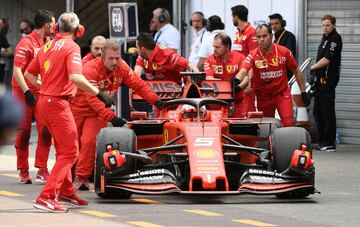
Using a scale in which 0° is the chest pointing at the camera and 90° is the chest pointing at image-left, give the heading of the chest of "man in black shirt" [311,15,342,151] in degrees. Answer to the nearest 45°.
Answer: approximately 45°

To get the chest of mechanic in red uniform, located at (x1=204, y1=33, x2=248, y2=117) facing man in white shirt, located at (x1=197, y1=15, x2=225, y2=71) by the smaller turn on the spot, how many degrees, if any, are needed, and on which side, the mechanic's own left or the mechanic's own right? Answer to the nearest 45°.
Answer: approximately 135° to the mechanic's own right

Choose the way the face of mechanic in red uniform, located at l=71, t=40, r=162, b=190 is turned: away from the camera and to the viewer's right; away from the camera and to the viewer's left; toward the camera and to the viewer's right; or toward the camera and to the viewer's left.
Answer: toward the camera and to the viewer's right

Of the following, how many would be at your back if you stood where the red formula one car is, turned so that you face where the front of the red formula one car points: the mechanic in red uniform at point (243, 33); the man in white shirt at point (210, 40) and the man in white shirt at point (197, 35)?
3

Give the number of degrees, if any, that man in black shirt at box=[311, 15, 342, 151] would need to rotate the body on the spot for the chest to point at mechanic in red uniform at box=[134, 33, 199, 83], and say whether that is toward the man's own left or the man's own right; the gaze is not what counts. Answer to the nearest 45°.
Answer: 0° — they already face them
